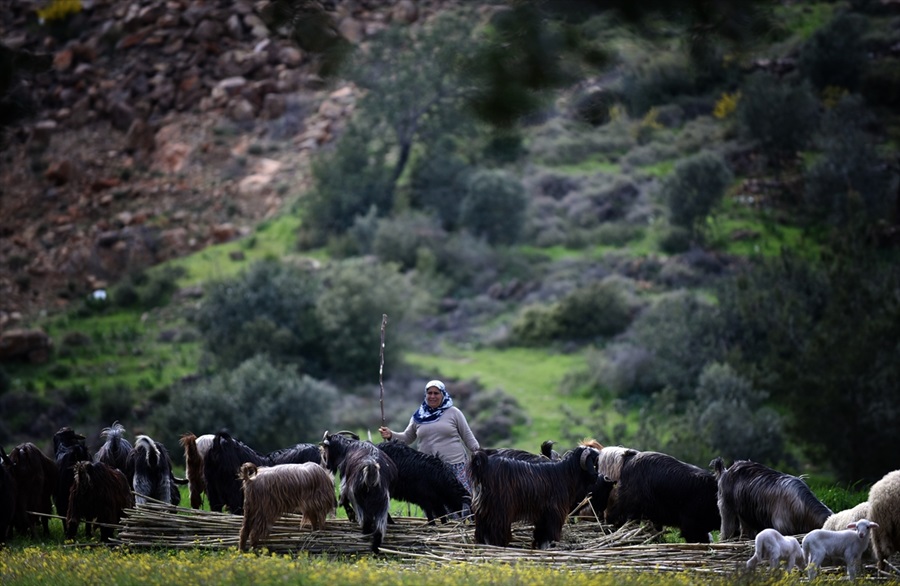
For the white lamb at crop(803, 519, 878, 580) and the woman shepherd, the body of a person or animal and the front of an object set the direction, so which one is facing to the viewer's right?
the white lamb

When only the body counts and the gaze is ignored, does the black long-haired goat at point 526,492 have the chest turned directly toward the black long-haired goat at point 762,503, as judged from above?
yes

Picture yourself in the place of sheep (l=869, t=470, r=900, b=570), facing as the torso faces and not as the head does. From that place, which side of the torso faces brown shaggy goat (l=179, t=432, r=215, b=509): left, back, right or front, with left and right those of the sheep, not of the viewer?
back

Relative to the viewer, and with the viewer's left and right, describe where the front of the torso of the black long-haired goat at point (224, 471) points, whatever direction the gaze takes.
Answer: facing the viewer and to the left of the viewer

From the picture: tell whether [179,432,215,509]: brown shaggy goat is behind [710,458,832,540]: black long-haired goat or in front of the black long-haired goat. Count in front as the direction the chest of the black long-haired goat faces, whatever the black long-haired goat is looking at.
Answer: behind

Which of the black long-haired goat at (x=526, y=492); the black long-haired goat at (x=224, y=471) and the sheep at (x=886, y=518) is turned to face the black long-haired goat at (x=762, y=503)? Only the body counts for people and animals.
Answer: the black long-haired goat at (x=526, y=492)

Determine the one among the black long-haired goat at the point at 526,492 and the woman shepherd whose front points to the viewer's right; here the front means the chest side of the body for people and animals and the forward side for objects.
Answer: the black long-haired goat

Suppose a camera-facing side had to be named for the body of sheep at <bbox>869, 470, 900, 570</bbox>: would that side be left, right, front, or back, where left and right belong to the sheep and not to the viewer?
right

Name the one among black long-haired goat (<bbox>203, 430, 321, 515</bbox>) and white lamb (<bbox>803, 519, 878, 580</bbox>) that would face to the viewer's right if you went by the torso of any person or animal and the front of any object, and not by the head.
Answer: the white lamb

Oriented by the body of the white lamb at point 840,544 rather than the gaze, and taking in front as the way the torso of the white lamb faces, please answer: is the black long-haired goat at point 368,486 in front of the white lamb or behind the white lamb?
behind

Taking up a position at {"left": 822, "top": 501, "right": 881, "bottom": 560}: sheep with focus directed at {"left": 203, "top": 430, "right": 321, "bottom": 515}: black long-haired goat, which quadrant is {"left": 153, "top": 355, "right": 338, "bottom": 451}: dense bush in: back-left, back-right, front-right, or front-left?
front-right

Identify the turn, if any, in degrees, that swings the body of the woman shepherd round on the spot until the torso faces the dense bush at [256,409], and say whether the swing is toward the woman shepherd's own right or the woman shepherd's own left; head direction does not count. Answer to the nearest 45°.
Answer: approximately 135° to the woman shepherd's own right

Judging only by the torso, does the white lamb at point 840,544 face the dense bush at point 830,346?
no

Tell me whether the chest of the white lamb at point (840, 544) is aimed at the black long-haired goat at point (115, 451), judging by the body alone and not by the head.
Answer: no

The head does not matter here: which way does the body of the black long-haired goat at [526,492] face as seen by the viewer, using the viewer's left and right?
facing to the right of the viewer
